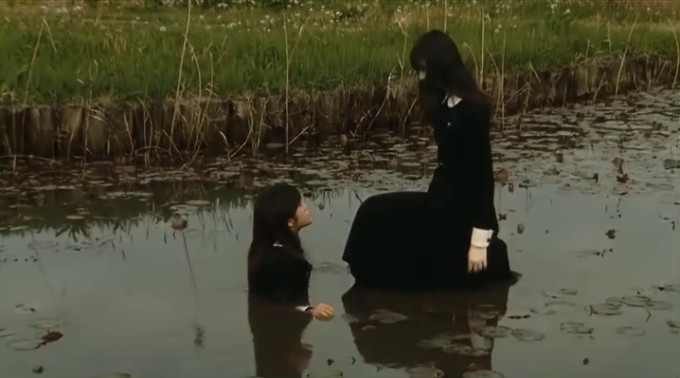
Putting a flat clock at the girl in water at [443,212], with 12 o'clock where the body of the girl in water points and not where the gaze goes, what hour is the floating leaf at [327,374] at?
The floating leaf is roughly at 10 o'clock from the girl in water.

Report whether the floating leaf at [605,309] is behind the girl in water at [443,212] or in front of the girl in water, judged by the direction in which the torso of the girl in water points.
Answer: behind

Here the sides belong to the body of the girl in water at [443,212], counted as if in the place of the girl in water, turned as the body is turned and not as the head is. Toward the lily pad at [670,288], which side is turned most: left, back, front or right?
back

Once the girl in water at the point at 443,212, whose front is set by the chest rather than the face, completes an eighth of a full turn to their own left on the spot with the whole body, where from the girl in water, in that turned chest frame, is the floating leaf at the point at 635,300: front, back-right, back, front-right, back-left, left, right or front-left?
back-left

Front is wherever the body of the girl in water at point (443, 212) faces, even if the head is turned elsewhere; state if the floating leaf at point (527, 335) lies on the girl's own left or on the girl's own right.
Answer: on the girl's own left

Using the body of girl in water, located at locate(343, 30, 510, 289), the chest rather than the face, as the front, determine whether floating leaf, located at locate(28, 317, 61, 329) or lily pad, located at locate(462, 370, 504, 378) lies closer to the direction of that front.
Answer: the floating leaf

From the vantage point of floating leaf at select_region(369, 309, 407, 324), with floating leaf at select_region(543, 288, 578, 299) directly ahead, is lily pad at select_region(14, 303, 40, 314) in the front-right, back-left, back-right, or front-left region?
back-left

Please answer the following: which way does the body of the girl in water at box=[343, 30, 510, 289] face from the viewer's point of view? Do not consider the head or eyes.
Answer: to the viewer's left

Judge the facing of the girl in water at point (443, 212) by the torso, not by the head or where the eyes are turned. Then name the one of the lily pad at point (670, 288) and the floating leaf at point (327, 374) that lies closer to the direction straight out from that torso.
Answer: the floating leaf

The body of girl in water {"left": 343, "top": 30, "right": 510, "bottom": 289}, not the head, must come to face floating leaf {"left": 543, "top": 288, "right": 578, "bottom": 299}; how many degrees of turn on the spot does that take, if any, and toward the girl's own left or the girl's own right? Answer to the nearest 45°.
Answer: approximately 180°

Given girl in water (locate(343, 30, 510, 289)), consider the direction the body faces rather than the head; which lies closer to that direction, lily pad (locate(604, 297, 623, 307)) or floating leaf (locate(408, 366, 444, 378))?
the floating leaf

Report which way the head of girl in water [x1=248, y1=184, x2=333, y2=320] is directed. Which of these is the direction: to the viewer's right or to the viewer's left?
to the viewer's right

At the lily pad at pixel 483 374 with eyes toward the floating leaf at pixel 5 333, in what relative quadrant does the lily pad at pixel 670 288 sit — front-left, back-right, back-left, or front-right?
back-right

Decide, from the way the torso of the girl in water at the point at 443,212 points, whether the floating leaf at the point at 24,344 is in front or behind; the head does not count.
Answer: in front
